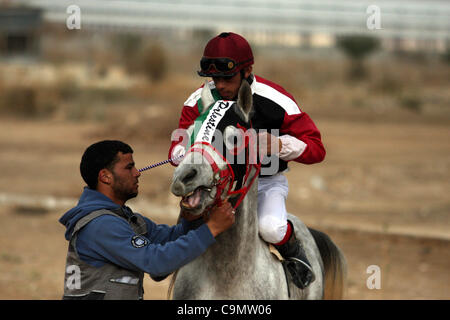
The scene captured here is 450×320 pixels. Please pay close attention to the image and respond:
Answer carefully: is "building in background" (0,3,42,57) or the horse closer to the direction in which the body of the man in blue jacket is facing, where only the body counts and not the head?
the horse

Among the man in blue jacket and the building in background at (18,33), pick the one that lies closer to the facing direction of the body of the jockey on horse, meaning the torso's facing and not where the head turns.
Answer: the man in blue jacket

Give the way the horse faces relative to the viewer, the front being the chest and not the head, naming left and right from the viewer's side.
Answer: facing the viewer and to the left of the viewer

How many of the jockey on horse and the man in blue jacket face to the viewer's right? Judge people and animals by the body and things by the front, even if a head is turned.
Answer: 1

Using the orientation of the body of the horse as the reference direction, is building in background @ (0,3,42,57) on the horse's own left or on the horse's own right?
on the horse's own right

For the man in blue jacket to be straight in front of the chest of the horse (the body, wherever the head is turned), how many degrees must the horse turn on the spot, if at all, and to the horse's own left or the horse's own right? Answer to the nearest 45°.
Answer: approximately 45° to the horse's own right

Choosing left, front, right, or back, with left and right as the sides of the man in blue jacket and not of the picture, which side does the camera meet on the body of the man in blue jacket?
right

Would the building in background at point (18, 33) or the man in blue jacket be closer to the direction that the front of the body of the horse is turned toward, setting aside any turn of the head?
the man in blue jacket

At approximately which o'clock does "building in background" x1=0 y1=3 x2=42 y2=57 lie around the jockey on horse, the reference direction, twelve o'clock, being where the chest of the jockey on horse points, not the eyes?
The building in background is roughly at 4 o'clock from the jockey on horse.

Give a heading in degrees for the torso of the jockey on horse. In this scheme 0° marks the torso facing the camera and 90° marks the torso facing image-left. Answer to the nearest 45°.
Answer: approximately 45°

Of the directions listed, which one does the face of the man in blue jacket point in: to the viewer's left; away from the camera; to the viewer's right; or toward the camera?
to the viewer's right
